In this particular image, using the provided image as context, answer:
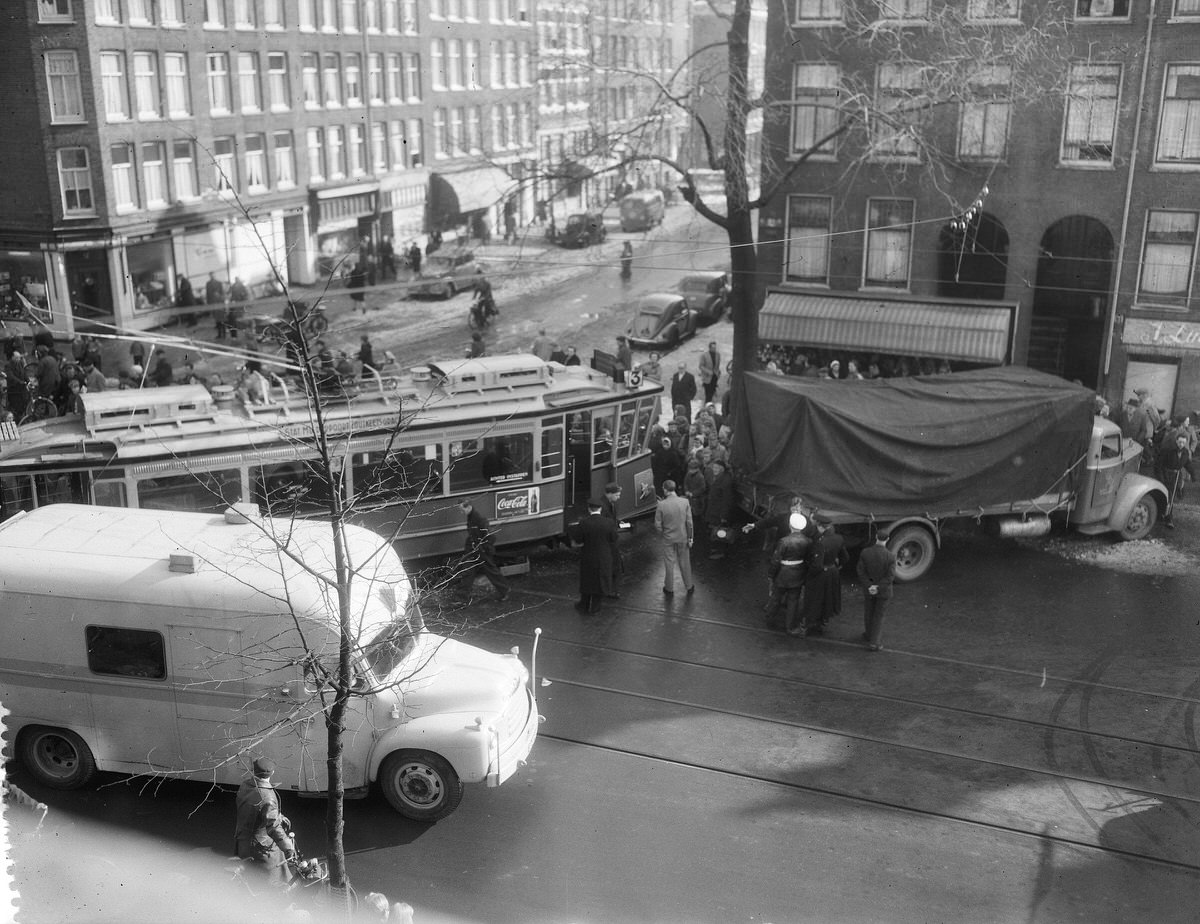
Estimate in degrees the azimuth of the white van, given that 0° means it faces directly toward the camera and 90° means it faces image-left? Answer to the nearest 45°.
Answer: approximately 270°

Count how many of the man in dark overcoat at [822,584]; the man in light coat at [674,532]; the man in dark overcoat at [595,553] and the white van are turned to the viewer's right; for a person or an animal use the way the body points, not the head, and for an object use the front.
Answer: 1

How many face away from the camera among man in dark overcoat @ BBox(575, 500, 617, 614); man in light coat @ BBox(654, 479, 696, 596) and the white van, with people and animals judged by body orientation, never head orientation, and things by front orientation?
2

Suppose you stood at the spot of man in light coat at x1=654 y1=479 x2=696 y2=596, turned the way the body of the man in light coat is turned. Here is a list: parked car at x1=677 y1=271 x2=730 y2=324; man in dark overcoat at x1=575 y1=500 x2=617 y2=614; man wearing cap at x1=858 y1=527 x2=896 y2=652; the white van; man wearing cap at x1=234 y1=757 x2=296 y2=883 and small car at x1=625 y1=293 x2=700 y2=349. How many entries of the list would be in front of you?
2

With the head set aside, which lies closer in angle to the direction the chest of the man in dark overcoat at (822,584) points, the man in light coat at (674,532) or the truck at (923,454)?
the man in light coat

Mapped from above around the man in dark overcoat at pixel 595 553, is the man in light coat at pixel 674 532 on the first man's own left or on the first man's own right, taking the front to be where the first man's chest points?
on the first man's own right

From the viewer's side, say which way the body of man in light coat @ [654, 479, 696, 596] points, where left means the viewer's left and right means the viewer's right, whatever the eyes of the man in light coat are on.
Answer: facing away from the viewer

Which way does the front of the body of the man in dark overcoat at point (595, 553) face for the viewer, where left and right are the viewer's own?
facing away from the viewer

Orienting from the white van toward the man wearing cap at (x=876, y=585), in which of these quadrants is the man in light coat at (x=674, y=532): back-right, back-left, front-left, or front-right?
front-left

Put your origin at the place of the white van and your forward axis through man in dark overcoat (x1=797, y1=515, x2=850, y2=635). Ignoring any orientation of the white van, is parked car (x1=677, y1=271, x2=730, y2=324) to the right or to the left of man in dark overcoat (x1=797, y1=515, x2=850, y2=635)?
left

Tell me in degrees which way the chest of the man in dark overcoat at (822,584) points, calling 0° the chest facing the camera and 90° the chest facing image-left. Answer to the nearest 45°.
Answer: approximately 135°

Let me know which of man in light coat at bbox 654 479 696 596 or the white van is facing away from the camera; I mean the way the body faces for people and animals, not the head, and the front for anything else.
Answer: the man in light coat

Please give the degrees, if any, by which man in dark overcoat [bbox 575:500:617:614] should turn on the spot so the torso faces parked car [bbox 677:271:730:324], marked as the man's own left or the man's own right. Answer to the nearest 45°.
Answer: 0° — they already face it

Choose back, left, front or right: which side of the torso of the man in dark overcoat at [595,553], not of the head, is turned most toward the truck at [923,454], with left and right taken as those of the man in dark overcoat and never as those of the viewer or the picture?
right

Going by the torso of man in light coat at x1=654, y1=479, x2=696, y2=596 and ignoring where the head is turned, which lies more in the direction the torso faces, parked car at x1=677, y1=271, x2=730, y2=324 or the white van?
the parked car

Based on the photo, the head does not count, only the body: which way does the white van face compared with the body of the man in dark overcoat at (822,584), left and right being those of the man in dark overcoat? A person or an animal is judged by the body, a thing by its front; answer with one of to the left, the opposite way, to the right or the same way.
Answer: to the right

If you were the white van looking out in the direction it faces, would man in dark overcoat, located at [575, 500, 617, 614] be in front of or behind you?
in front

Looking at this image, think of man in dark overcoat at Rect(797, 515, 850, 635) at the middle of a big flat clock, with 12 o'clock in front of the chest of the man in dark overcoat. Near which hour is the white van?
The white van is roughly at 9 o'clock from the man in dark overcoat.
